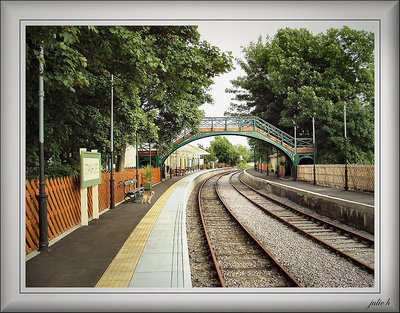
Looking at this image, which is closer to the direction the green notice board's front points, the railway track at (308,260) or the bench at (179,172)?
the railway track

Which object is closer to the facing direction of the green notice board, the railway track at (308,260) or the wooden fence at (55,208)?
the railway track

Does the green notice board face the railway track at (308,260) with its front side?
yes

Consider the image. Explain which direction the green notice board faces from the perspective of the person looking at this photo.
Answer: facing the viewer and to the right of the viewer

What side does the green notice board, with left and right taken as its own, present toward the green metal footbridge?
left

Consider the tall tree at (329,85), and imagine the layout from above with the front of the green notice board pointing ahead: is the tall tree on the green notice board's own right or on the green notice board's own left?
on the green notice board's own left
